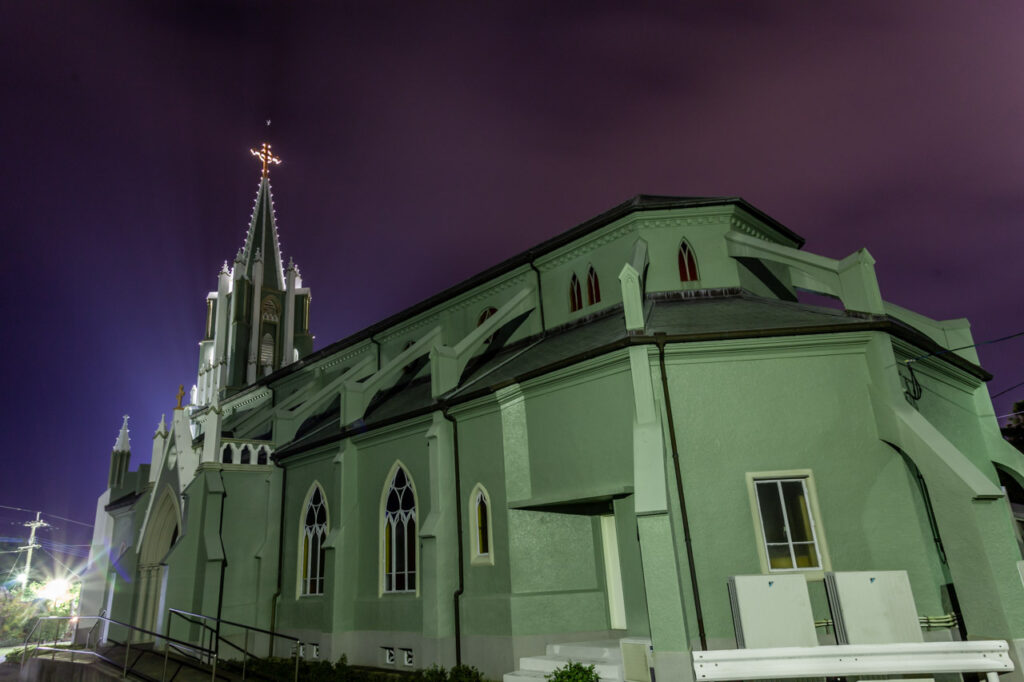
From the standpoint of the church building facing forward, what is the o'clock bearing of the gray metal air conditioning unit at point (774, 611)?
The gray metal air conditioning unit is roughly at 7 o'clock from the church building.

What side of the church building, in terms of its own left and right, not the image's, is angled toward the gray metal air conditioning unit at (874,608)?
back

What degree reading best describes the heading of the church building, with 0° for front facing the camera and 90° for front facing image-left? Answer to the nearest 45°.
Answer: approximately 135°
